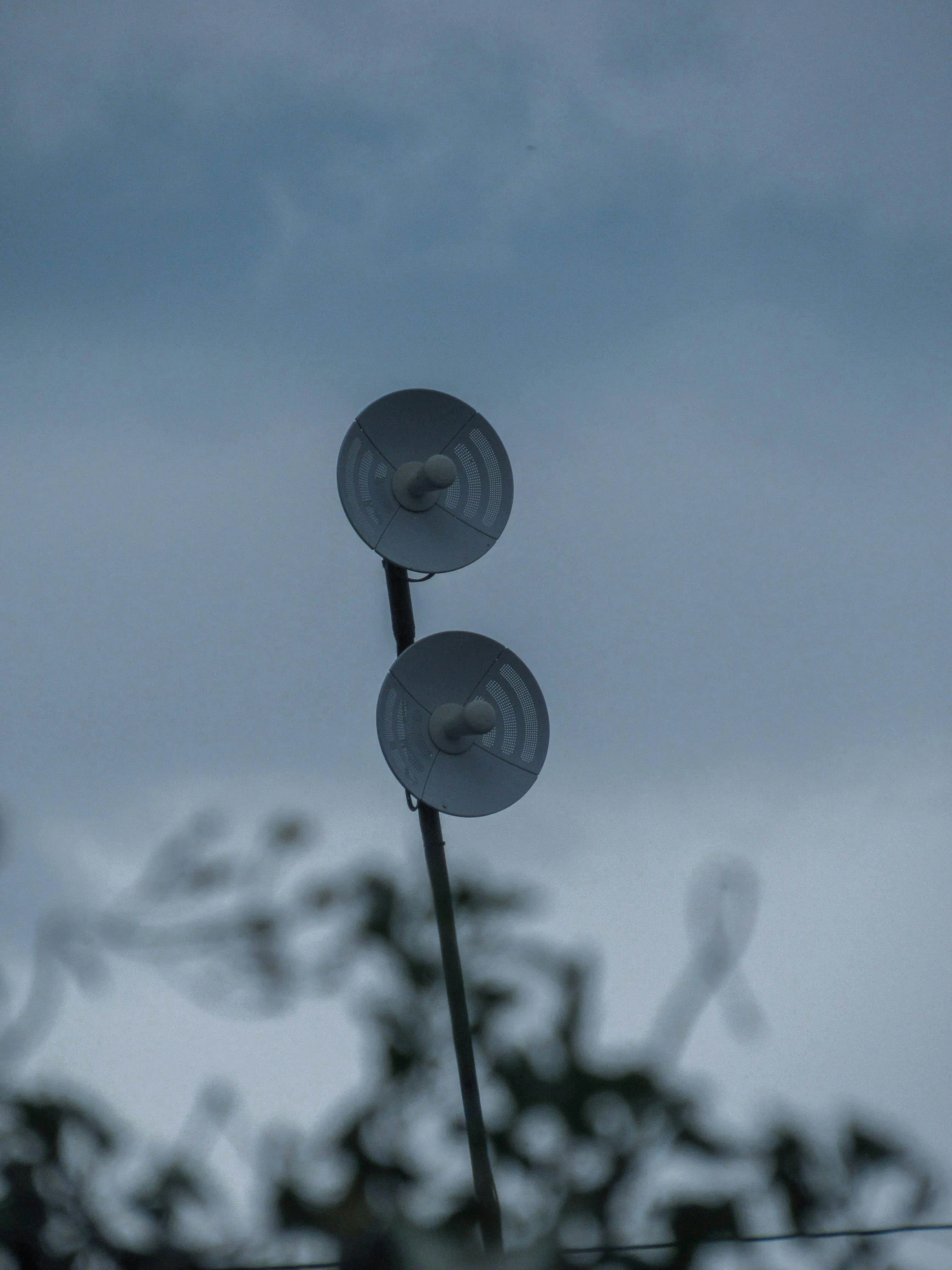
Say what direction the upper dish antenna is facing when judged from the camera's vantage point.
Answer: facing the viewer and to the right of the viewer

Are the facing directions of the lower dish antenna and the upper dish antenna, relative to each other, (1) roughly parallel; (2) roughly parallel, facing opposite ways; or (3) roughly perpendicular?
roughly parallel

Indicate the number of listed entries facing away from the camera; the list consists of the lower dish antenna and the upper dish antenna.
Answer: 0

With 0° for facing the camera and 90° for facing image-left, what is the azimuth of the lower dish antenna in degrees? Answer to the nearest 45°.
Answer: approximately 315°
